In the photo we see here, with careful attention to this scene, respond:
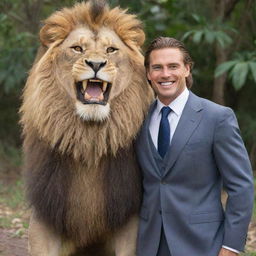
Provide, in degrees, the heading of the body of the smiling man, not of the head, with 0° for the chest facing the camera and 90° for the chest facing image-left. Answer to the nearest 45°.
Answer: approximately 45°

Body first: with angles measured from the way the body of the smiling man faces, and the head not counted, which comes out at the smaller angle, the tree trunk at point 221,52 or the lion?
the lion

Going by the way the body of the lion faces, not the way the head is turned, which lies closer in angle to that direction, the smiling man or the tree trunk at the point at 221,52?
the smiling man

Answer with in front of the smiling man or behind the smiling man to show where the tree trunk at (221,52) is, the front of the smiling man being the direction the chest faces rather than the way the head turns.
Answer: behind

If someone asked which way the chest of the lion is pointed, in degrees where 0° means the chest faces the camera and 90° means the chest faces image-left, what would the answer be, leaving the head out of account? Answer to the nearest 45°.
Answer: approximately 0°
